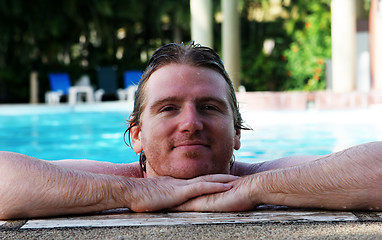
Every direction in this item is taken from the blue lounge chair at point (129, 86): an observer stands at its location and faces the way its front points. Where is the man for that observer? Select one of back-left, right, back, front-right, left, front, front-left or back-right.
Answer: front-left

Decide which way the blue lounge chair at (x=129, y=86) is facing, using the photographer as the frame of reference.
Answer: facing the viewer and to the left of the viewer

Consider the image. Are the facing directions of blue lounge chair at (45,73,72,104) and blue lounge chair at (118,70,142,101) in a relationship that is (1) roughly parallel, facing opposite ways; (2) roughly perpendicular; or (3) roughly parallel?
roughly parallel

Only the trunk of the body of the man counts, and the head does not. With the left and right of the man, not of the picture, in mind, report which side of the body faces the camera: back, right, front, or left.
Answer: front

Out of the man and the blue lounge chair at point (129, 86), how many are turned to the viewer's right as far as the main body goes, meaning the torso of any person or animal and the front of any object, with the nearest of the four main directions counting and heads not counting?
0

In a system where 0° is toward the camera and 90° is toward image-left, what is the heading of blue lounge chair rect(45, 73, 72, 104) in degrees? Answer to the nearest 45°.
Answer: approximately 45°

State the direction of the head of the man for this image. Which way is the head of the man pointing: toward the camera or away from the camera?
toward the camera

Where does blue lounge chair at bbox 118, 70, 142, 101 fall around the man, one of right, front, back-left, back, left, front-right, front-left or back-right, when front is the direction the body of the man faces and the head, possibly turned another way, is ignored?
back

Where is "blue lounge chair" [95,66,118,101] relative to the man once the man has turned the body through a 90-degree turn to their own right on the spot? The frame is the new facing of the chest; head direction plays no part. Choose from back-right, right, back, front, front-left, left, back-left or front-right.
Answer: right

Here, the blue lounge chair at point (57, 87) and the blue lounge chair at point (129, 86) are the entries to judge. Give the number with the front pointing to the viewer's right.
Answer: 0

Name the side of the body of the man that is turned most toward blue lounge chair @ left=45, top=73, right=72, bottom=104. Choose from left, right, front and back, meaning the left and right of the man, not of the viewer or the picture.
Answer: back

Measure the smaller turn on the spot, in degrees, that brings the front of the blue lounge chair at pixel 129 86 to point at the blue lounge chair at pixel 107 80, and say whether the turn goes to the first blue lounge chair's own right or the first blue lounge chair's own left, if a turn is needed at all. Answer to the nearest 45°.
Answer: approximately 90° to the first blue lounge chair's own right

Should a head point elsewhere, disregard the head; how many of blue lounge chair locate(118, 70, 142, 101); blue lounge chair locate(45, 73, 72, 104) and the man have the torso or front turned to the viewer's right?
0
